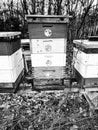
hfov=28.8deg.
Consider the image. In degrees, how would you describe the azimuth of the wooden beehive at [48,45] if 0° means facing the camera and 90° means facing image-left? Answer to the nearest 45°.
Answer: approximately 0°
